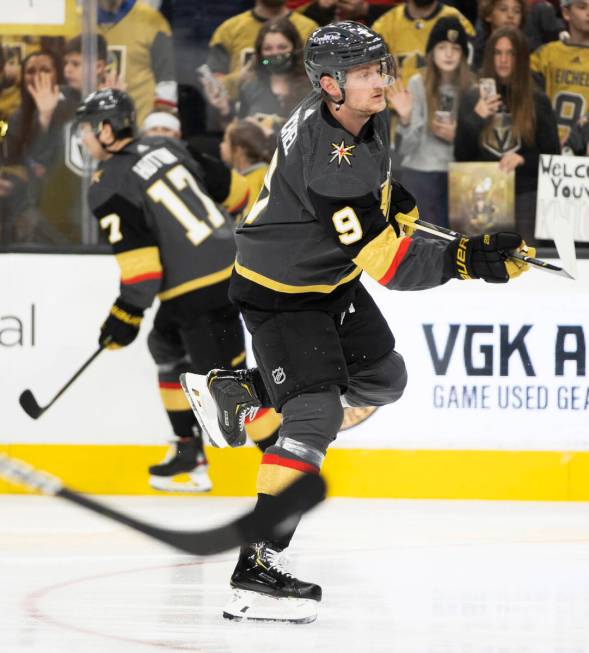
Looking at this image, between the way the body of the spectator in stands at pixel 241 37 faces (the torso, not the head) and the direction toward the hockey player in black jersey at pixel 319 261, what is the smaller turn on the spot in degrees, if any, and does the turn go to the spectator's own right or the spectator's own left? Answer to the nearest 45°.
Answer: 0° — they already face them

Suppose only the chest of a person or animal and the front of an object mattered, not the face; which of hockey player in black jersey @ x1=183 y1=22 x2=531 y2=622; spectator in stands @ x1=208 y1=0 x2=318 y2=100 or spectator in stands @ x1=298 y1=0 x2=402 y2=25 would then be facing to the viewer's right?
the hockey player in black jersey

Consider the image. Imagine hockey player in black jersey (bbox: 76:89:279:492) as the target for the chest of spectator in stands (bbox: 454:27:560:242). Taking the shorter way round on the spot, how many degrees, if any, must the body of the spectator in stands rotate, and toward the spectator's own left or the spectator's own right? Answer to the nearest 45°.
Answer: approximately 45° to the spectator's own right

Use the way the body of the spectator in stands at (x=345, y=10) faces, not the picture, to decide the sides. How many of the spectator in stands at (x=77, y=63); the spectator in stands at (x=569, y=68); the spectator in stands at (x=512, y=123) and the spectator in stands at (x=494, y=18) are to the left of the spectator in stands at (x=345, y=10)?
3

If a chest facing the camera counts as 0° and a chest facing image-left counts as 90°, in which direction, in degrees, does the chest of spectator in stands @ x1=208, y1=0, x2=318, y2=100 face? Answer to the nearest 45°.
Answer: approximately 0°

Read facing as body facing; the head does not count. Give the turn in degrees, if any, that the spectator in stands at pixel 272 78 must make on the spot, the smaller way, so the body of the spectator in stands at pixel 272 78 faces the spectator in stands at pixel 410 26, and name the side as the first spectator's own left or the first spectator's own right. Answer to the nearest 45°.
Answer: approximately 90° to the first spectator's own left

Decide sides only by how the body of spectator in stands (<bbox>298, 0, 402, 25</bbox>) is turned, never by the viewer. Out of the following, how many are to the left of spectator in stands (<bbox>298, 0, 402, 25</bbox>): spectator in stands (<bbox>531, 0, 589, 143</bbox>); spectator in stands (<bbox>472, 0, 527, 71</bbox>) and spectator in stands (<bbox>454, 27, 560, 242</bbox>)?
3

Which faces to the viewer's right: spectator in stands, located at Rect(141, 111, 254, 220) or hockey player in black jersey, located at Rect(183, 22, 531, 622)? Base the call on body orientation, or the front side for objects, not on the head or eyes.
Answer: the hockey player in black jersey

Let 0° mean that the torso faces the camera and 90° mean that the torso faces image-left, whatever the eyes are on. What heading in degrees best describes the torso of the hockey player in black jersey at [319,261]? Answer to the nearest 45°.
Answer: approximately 270°
